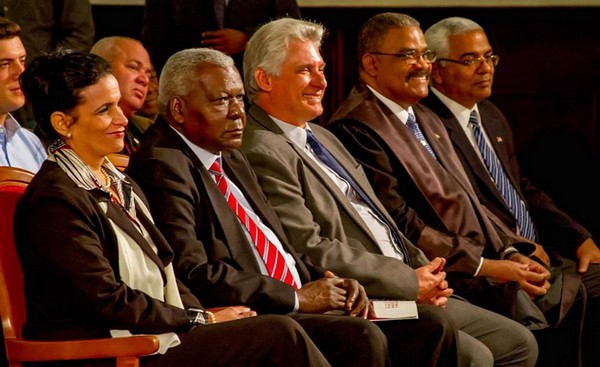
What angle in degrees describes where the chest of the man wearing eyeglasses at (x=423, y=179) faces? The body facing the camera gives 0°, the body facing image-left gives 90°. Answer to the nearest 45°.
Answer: approximately 315°

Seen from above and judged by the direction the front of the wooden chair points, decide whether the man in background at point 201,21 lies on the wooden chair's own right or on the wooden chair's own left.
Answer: on the wooden chair's own left

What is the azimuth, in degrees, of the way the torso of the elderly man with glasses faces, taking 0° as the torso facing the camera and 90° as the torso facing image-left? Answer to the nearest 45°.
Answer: approximately 315°

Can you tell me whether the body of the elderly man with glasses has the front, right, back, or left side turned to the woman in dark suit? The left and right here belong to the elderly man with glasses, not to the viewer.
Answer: right

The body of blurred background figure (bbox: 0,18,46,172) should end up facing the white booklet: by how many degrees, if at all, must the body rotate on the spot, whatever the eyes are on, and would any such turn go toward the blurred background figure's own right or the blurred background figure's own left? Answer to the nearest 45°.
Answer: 0° — they already face it

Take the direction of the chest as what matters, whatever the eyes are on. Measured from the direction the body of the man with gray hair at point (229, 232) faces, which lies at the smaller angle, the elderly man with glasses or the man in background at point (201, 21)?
the elderly man with glasses

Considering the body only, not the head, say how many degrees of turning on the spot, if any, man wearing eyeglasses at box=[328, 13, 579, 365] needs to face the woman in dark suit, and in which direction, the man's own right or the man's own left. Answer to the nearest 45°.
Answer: approximately 90° to the man's own right
